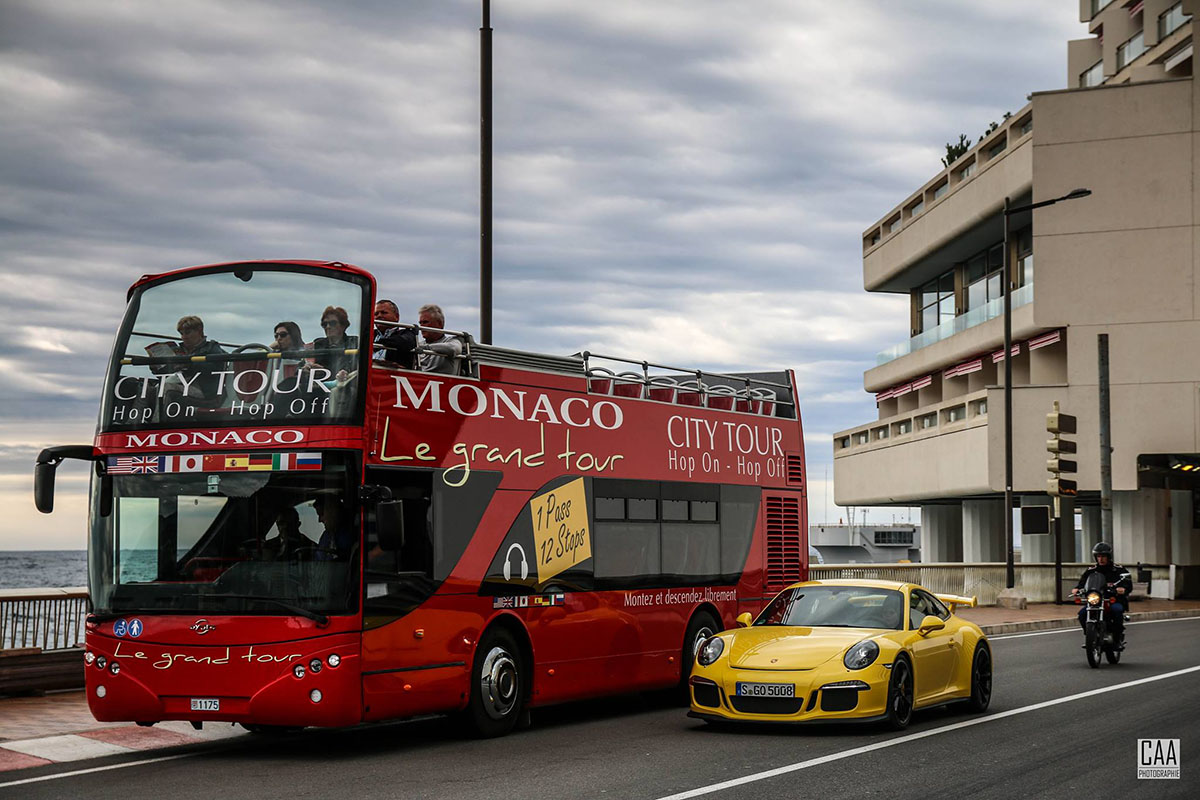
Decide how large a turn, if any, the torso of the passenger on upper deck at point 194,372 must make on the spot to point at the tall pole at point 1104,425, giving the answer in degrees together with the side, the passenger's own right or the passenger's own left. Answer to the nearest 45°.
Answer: approximately 180°

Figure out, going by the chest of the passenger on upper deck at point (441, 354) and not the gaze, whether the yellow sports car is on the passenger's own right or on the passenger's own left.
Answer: on the passenger's own left

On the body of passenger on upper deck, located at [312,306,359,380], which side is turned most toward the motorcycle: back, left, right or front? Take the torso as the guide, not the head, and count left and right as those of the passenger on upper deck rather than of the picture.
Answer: back

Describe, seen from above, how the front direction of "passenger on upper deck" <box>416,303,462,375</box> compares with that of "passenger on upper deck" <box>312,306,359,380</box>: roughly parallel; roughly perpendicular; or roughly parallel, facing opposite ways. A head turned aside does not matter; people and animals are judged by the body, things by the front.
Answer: roughly parallel

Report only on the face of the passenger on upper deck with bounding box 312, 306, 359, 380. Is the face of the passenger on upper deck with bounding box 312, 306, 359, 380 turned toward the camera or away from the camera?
toward the camera

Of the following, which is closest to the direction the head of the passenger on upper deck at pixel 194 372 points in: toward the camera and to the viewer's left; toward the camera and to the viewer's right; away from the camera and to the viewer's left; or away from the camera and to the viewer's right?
toward the camera and to the viewer's left

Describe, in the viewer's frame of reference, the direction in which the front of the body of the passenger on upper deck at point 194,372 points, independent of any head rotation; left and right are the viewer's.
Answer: facing the viewer and to the left of the viewer

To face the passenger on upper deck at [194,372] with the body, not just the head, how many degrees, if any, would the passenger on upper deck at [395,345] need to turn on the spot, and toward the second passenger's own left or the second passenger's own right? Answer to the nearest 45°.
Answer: approximately 45° to the second passenger's own right

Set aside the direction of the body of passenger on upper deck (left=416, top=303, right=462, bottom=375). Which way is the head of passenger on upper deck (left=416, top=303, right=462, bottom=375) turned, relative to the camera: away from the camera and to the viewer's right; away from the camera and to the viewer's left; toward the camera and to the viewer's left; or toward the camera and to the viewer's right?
toward the camera and to the viewer's left
